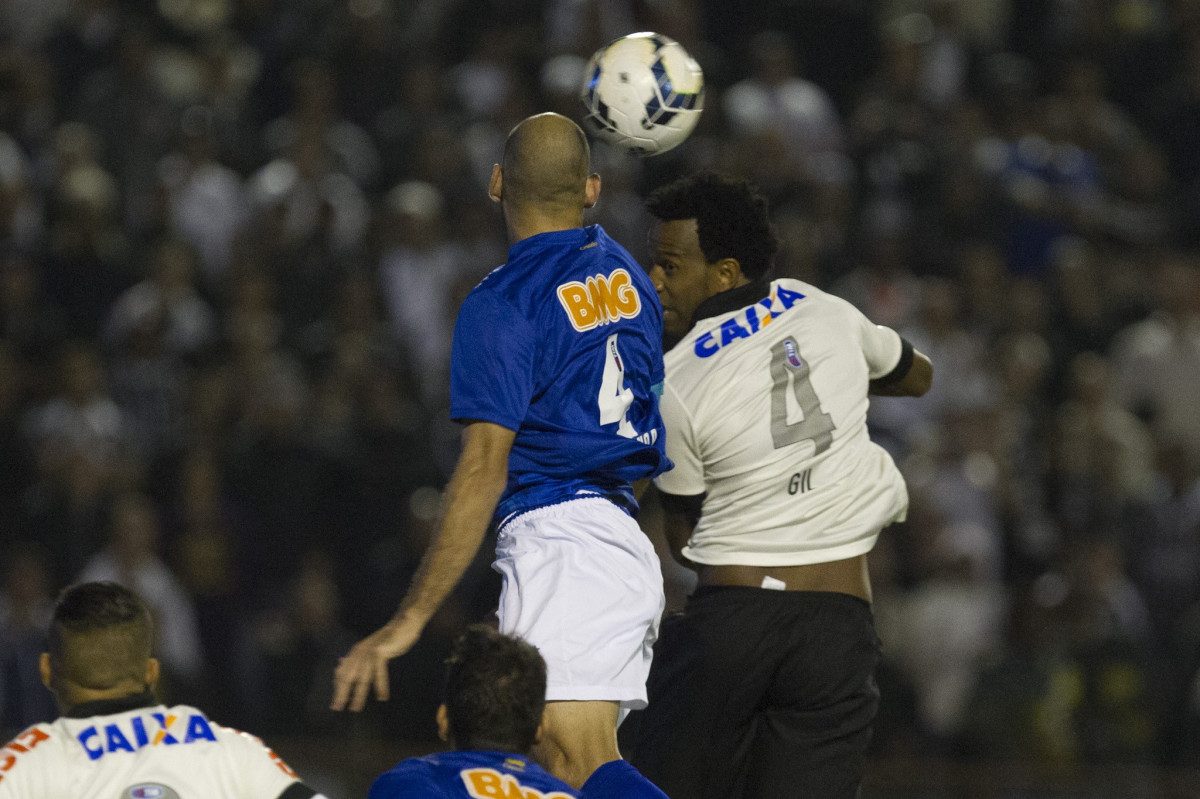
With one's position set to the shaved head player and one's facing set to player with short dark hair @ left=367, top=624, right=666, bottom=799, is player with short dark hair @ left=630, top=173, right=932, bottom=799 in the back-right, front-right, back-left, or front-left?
back-left

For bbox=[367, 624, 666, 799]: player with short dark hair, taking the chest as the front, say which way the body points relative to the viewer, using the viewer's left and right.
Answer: facing away from the viewer

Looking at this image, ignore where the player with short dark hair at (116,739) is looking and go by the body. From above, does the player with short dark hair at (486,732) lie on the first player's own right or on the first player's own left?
on the first player's own right

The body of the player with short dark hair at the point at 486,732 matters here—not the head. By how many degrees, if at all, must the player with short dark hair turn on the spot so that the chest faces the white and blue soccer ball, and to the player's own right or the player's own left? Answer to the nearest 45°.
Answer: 0° — they already face it

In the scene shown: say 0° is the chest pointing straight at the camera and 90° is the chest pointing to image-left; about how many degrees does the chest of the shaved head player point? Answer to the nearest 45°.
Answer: approximately 135°

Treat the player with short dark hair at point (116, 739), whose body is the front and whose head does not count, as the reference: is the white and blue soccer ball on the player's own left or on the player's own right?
on the player's own right

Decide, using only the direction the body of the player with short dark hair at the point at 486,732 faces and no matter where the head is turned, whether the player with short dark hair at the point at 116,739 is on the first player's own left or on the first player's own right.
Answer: on the first player's own left

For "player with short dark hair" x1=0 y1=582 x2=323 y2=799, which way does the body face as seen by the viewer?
away from the camera
